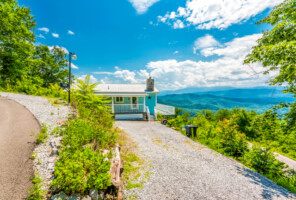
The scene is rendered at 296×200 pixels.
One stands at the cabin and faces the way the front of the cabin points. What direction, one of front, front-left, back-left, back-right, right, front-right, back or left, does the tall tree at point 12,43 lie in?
right

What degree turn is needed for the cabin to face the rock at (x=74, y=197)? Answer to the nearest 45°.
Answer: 0° — it already faces it

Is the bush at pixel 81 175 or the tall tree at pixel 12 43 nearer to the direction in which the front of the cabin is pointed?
the bush

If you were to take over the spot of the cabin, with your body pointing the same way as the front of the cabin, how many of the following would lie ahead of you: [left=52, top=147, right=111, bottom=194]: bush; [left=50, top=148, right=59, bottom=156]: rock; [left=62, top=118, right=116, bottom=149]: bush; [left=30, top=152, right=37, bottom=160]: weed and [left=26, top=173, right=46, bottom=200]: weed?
5

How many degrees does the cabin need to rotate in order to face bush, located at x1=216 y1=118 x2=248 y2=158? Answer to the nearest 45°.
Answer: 0° — it already faces it

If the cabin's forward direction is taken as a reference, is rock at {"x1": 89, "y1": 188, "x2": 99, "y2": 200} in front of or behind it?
in front

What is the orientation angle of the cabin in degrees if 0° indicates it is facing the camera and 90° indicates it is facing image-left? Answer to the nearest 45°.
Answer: approximately 0°

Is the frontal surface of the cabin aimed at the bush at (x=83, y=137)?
yes

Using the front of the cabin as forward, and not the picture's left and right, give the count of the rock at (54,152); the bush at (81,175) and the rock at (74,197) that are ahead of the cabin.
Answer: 3

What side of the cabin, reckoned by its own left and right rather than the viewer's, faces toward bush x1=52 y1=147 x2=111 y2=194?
front

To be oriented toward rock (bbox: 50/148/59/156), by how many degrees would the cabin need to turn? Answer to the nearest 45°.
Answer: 0° — it already faces it

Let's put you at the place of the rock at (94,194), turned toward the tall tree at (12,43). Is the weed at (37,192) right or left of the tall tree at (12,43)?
left

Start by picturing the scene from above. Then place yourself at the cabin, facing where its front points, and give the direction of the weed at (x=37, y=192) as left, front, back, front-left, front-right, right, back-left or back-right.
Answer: front
